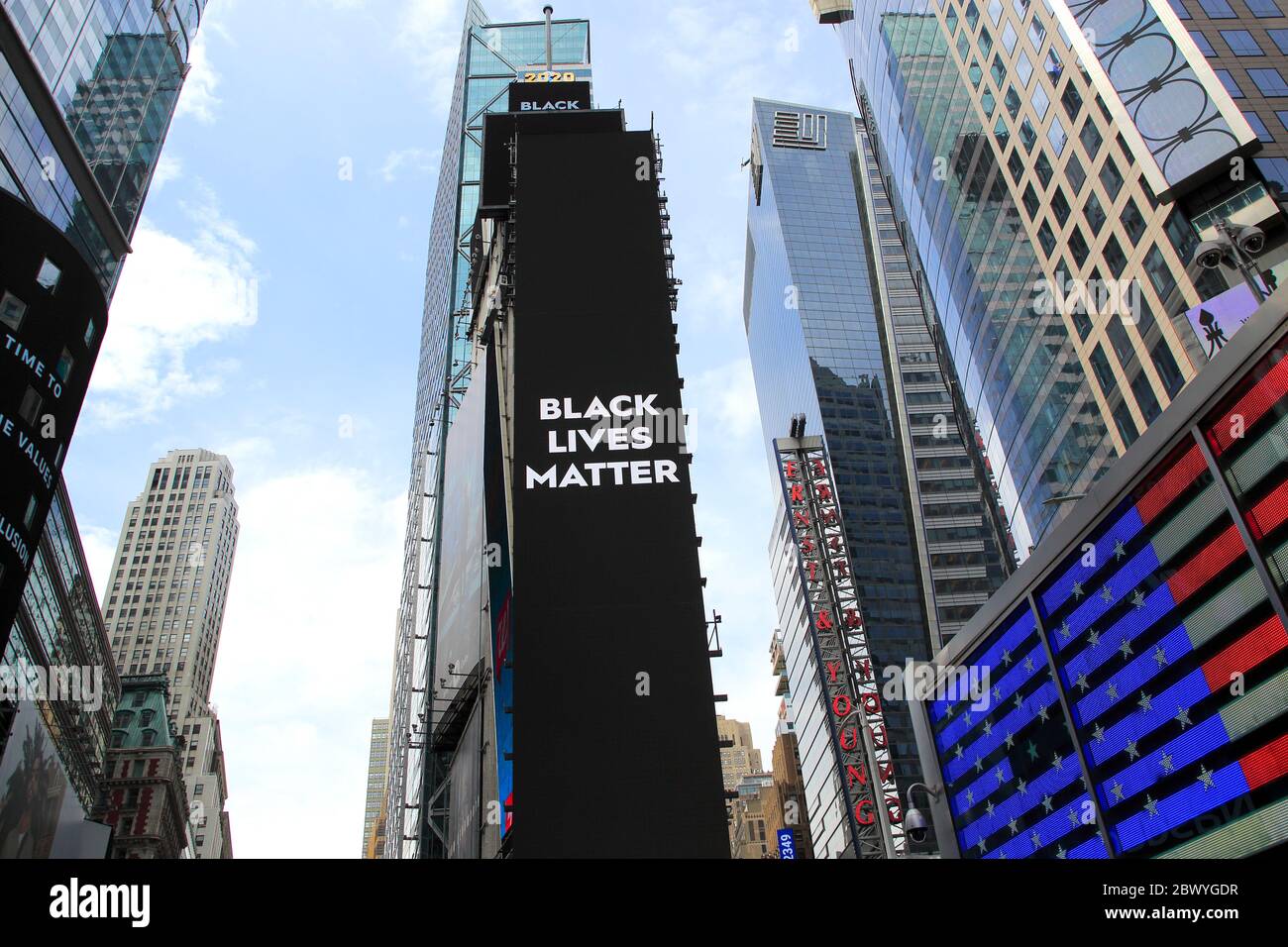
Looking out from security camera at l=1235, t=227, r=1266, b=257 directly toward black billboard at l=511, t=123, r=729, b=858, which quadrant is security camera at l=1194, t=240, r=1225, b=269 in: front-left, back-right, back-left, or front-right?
front-left

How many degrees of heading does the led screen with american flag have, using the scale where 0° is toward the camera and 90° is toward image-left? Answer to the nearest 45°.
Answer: approximately 45°

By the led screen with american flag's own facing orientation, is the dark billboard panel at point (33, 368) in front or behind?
in front

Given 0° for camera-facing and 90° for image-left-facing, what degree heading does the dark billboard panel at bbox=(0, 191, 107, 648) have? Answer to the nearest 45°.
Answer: approximately 315°

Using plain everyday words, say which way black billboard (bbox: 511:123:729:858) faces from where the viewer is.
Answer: facing the viewer

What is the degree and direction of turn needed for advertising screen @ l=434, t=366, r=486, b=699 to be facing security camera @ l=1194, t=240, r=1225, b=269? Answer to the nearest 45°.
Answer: approximately 90° to its left

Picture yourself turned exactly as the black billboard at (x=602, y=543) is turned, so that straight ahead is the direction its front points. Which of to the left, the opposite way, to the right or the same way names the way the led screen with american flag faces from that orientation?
to the right

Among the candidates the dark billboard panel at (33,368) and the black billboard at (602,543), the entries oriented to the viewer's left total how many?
0

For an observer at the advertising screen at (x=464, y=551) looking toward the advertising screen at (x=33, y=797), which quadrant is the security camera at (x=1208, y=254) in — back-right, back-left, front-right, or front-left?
front-left

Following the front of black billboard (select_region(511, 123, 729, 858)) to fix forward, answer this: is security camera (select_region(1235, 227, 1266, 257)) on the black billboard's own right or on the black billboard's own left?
on the black billboard's own left

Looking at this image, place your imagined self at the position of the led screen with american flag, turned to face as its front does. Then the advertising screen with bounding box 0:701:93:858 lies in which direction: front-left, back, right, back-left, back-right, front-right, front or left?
front-right

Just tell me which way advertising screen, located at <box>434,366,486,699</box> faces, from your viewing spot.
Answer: facing the viewer and to the left of the viewer
